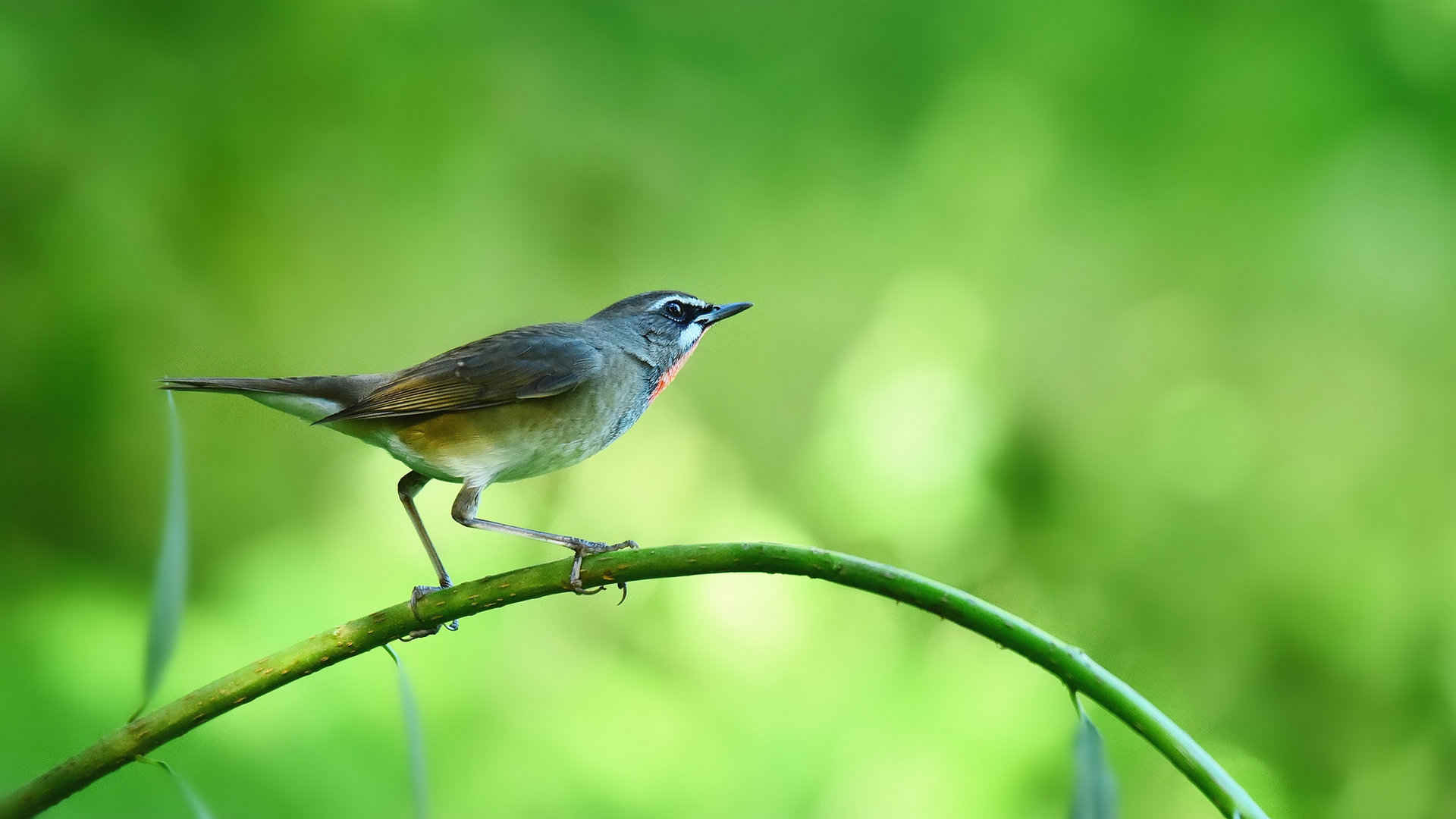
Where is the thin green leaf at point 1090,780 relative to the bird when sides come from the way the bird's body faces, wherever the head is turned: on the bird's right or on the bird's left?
on the bird's right

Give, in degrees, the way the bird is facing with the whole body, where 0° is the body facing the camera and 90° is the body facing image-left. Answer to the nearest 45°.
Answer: approximately 270°
